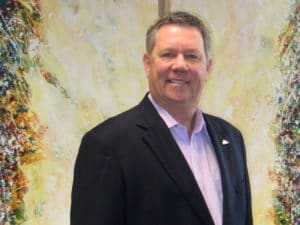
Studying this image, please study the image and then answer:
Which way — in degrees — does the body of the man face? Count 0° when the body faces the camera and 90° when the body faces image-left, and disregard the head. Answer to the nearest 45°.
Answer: approximately 315°
